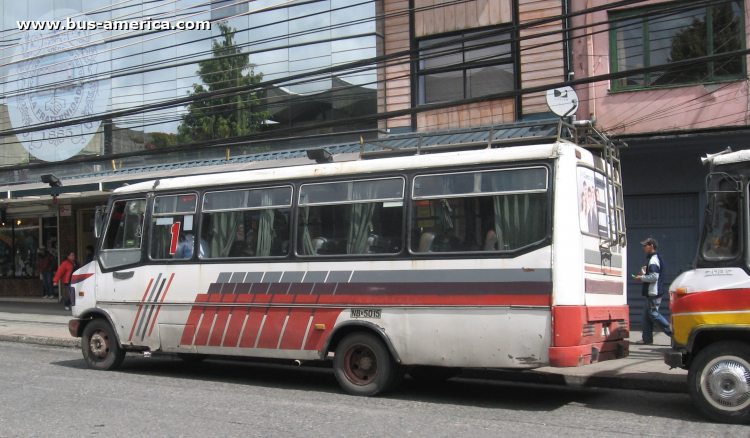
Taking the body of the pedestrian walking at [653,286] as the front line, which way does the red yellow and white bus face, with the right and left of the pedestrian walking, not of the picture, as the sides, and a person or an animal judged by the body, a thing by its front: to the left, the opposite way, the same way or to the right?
the same way

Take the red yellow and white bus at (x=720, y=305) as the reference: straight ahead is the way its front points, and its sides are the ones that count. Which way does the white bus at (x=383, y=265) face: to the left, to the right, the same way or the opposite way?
the same way

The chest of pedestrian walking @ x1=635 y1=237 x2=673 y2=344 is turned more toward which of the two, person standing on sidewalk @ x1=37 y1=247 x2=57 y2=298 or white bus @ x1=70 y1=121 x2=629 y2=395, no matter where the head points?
the person standing on sidewalk

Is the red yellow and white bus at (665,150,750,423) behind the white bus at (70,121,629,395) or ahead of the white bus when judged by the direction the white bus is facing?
behind

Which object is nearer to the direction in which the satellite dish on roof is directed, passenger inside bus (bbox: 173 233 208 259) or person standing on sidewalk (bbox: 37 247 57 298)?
the passenger inside bus

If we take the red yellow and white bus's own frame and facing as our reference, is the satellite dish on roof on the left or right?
on its right

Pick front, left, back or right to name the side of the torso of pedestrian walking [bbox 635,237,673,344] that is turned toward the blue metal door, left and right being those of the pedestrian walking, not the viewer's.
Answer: right

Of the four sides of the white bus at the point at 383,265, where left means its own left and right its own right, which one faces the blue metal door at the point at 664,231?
right

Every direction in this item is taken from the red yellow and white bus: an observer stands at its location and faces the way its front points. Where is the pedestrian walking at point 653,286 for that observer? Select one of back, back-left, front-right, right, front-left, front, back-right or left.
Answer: right

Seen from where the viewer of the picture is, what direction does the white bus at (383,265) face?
facing away from the viewer and to the left of the viewer

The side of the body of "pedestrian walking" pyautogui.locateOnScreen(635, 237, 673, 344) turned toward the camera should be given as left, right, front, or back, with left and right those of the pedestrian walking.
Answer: left

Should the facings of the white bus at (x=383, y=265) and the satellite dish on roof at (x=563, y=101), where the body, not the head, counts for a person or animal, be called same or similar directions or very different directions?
very different directions

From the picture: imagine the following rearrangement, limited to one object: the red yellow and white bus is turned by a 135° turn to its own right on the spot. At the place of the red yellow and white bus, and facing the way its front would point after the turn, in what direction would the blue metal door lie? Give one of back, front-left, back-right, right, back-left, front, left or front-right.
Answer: front-left

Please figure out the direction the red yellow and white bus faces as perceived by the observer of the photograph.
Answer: facing to the left of the viewer

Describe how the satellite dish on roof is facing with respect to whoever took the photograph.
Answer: facing the viewer and to the right of the viewer

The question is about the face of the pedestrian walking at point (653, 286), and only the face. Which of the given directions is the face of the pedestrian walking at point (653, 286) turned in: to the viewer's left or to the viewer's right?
to the viewer's left

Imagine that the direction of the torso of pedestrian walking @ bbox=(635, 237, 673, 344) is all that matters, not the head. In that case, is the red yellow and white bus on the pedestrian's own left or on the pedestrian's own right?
on the pedestrian's own left
